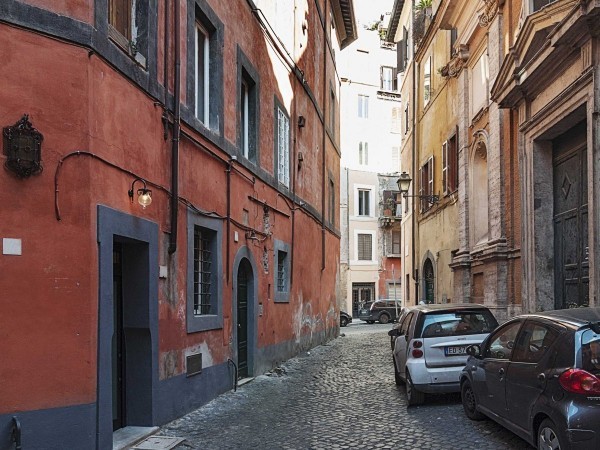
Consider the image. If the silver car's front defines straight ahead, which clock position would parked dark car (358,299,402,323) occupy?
The parked dark car is roughly at 12 o'clock from the silver car.

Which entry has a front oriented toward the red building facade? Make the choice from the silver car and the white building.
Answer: the white building

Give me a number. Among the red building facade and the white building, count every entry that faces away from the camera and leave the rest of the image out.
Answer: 0

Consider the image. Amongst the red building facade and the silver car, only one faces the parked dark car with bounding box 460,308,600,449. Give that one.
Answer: the red building facade

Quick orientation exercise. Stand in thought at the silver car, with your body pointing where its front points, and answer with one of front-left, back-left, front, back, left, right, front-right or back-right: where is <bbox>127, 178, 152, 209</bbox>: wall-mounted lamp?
back-left

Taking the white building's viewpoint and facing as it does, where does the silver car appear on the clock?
The silver car is roughly at 12 o'clock from the white building.

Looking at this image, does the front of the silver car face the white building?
yes

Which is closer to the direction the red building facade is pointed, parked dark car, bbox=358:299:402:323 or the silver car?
the silver car

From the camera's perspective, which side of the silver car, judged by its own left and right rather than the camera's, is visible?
back

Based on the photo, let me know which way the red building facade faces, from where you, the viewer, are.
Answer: facing the viewer and to the right of the viewer

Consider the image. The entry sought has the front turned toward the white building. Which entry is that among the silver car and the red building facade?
the silver car

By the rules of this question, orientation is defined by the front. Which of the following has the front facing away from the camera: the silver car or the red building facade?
the silver car

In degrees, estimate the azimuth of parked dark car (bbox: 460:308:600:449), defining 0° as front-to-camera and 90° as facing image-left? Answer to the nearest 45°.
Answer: approximately 135°

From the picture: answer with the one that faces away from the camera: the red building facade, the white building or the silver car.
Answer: the silver car
